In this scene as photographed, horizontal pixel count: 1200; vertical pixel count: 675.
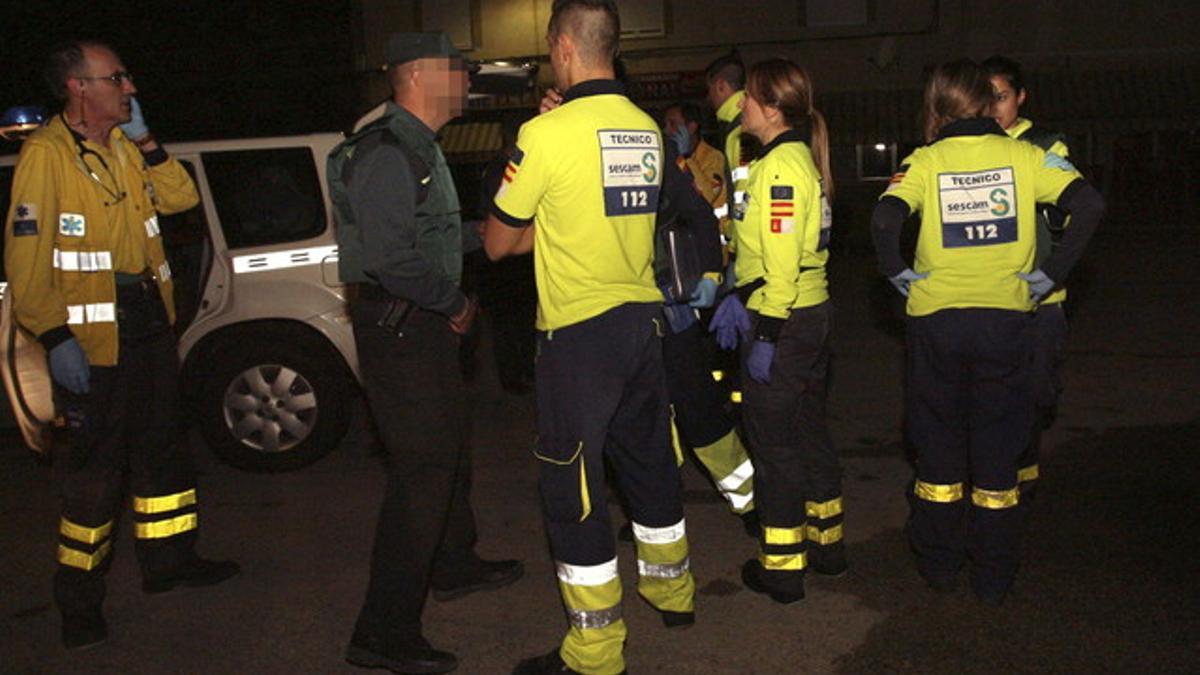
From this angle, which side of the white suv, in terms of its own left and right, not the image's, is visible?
left

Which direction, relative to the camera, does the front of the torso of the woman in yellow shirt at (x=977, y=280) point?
away from the camera

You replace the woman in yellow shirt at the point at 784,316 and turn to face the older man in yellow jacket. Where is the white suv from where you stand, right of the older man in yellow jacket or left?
right

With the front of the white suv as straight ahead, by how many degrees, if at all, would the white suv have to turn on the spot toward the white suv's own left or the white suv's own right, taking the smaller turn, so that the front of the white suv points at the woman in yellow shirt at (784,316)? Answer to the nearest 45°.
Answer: approximately 135° to the white suv's own left

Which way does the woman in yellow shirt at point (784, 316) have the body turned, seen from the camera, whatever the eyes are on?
to the viewer's left

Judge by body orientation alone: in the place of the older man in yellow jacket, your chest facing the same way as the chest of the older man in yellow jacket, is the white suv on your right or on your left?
on your left

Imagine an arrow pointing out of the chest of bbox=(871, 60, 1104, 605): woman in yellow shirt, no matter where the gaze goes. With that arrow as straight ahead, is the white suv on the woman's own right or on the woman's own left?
on the woman's own left

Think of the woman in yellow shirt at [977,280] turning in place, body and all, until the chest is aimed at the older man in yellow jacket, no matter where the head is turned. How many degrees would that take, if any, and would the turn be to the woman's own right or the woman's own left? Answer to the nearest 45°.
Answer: approximately 90° to the woman's own left

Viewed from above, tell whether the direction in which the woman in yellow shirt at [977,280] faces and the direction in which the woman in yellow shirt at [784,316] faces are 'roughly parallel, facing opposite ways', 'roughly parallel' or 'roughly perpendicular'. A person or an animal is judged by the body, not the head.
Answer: roughly perpendicular

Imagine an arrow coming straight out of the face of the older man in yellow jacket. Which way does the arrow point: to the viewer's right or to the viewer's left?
to the viewer's right

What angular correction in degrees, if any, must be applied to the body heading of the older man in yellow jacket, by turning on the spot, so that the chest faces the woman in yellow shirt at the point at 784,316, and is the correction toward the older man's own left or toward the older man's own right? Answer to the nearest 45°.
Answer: approximately 45° to the older man's own left

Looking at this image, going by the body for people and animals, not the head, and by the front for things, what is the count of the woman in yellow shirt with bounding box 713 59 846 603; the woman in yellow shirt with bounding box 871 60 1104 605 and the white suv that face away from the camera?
1
